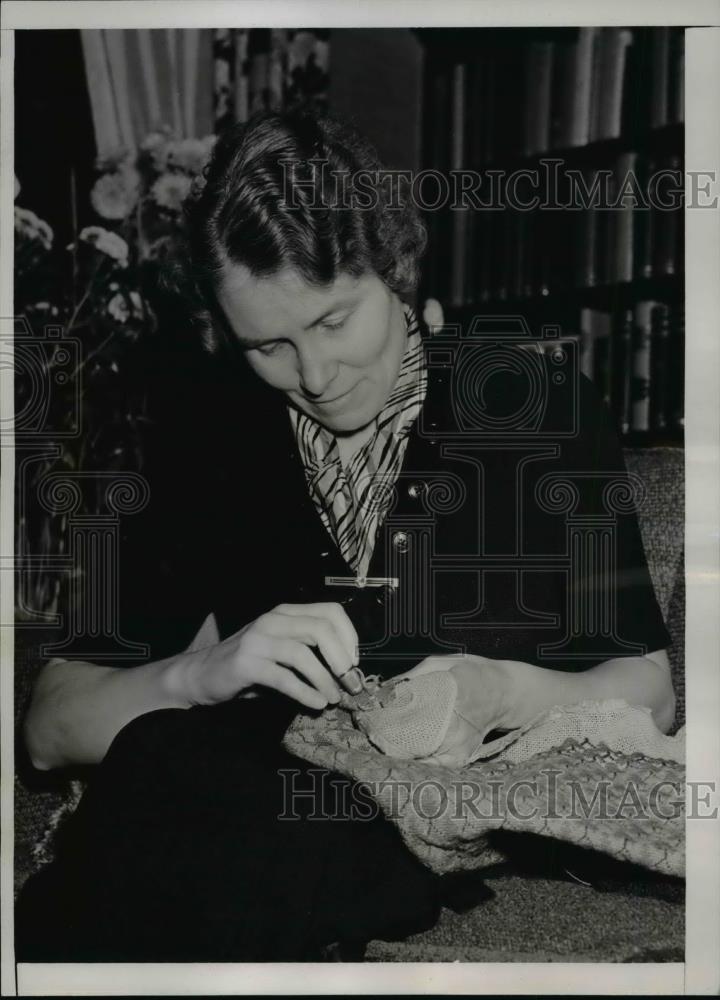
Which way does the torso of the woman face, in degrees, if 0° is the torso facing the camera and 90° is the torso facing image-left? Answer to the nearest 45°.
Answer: approximately 0°
